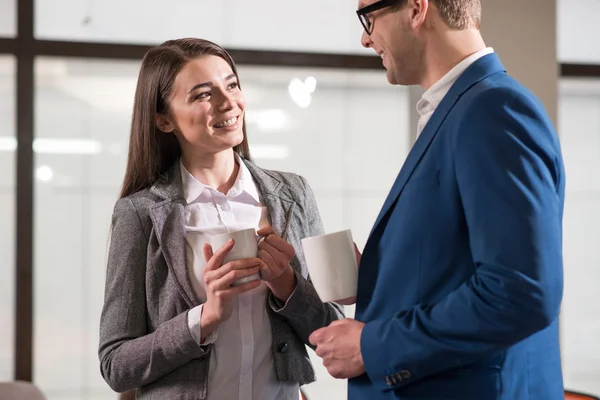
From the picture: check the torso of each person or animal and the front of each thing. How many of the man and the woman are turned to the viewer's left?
1

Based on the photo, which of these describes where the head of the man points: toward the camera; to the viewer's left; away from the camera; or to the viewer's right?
to the viewer's left

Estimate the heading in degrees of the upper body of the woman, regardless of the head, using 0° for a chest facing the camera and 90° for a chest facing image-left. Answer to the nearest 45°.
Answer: approximately 315°

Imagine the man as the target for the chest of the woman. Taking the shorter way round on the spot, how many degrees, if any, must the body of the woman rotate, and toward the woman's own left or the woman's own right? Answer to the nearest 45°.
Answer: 0° — they already face them

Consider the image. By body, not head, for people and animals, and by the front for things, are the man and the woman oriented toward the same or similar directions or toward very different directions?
very different directions

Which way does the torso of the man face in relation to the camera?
to the viewer's left
